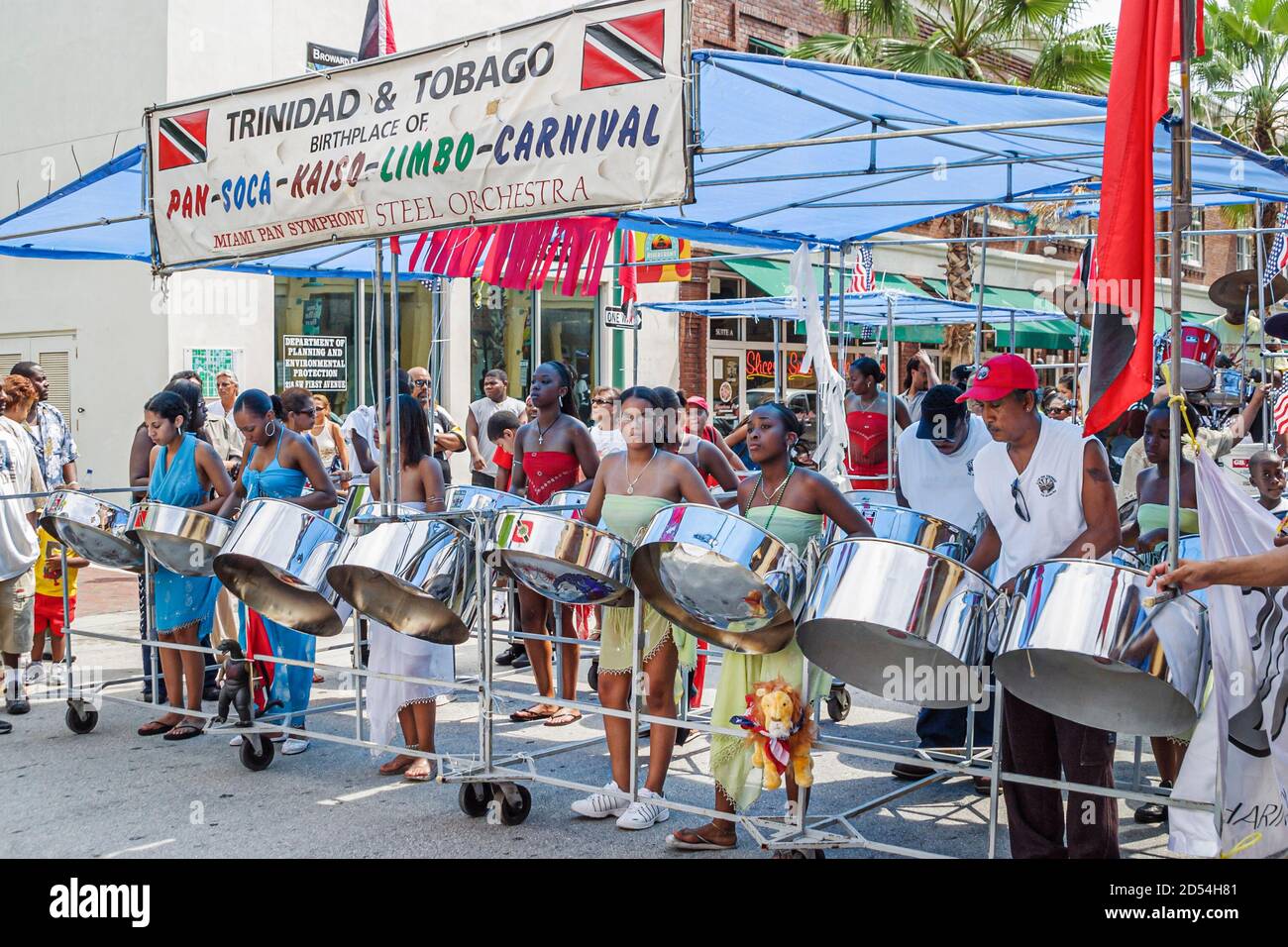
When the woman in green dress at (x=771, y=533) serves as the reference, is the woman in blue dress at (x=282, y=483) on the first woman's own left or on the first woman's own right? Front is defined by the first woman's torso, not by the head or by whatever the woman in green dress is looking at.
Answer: on the first woman's own right

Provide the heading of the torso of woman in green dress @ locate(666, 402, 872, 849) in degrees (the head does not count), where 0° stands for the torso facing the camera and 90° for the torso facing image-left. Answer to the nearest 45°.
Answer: approximately 45°

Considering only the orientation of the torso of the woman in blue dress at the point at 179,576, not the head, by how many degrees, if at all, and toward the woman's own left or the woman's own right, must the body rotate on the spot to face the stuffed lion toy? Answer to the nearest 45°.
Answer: approximately 90° to the woman's own left

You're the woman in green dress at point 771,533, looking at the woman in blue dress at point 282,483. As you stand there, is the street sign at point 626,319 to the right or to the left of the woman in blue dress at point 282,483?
right

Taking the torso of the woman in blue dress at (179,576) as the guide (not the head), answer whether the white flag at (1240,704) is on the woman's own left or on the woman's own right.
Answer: on the woman's own left

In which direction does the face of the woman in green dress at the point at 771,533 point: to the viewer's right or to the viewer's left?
to the viewer's left

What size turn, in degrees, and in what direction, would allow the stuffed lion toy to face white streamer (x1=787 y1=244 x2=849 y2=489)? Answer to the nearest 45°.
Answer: approximately 180°

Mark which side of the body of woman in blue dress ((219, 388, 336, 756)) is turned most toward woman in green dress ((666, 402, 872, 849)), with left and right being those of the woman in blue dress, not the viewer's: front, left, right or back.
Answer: left
